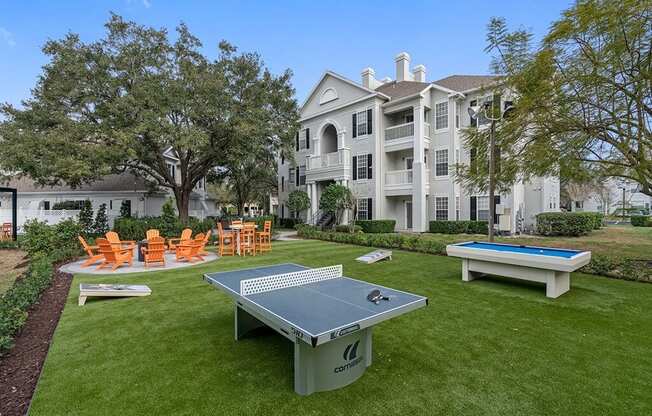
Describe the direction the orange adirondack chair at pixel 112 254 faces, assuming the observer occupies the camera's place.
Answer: facing away from the viewer and to the right of the viewer

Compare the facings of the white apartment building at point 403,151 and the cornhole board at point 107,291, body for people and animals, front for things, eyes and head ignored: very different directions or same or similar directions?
very different directions

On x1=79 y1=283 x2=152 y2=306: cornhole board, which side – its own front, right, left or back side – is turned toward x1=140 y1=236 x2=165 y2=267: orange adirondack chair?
left

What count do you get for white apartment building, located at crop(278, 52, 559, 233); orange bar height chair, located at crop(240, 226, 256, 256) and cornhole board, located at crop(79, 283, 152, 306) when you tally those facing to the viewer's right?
1

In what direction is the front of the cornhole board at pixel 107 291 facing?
to the viewer's right

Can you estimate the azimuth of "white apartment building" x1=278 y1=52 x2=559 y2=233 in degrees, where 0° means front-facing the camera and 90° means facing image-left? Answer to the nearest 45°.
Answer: approximately 45°

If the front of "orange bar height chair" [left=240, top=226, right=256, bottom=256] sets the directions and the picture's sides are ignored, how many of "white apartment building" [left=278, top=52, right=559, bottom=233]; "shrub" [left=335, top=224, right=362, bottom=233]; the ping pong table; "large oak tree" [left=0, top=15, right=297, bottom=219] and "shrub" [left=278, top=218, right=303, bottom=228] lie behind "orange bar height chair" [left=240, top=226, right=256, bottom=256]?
1

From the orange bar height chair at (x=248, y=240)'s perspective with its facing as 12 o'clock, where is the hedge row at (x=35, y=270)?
The hedge row is roughly at 8 o'clock from the orange bar height chair.

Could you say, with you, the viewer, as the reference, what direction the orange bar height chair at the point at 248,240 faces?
facing away from the viewer

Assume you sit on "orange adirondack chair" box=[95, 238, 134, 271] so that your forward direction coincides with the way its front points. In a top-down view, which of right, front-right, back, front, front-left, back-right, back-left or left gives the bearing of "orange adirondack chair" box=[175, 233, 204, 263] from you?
front-right

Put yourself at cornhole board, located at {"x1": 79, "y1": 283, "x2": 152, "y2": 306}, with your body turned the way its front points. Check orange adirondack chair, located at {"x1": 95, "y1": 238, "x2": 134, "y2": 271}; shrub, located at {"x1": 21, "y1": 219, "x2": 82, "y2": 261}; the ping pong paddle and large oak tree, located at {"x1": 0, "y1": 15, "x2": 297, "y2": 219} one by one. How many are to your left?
3

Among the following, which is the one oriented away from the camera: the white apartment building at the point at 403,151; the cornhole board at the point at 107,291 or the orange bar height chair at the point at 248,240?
the orange bar height chair

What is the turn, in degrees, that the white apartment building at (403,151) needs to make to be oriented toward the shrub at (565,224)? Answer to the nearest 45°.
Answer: approximately 135° to its left

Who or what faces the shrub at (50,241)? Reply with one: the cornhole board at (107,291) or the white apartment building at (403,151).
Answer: the white apartment building
